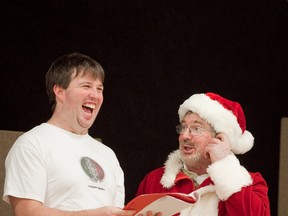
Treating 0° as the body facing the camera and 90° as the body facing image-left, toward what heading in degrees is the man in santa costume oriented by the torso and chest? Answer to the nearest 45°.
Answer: approximately 45°
